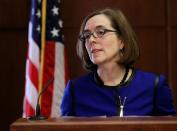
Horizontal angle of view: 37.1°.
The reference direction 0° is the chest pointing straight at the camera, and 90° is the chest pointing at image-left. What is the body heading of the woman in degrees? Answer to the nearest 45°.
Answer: approximately 0°

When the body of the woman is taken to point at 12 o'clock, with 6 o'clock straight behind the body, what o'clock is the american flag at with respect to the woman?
The american flag is roughly at 5 o'clock from the woman.
